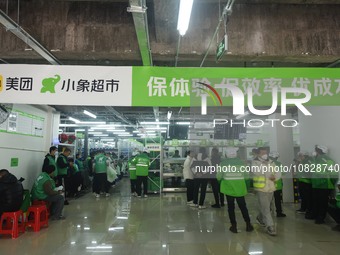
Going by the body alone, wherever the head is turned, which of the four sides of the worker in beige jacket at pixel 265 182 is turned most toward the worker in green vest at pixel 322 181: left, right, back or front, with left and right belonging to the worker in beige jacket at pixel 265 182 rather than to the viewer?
left

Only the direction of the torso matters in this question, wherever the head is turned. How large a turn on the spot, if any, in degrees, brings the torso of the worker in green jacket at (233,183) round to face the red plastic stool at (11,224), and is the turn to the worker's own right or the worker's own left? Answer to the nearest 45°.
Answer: approximately 90° to the worker's own left

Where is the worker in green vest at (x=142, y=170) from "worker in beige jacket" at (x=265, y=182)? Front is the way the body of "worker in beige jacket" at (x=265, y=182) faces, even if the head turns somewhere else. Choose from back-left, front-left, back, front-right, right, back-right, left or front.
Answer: back

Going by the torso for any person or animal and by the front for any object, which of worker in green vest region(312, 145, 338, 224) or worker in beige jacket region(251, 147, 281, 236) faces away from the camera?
worker in green vest region(312, 145, 338, 224)

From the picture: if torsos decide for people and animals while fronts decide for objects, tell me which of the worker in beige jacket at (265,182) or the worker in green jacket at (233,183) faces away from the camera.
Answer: the worker in green jacket at (233,183)

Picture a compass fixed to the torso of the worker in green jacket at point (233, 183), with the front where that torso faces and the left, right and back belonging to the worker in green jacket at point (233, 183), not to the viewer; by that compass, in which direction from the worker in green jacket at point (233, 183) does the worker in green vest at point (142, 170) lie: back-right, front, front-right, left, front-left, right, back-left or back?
front-left

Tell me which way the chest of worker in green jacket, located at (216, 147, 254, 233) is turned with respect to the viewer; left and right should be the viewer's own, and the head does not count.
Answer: facing away from the viewer

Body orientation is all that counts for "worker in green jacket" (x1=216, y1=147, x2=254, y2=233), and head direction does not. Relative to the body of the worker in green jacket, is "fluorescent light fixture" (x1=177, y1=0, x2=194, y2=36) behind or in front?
behind

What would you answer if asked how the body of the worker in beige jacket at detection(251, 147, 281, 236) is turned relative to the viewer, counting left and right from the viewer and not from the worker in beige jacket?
facing the viewer and to the right of the viewer

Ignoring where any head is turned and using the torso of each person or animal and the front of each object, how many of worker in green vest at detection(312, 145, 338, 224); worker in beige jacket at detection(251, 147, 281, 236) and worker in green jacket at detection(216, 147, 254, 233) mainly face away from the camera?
2

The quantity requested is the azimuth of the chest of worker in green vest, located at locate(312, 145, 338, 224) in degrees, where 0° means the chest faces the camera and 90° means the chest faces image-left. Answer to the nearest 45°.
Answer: approximately 180°

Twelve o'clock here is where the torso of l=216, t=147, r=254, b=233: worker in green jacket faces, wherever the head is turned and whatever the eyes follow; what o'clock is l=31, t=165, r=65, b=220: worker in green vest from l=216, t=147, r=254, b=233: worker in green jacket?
l=31, t=165, r=65, b=220: worker in green vest is roughly at 9 o'clock from l=216, t=147, r=254, b=233: worker in green jacket.
